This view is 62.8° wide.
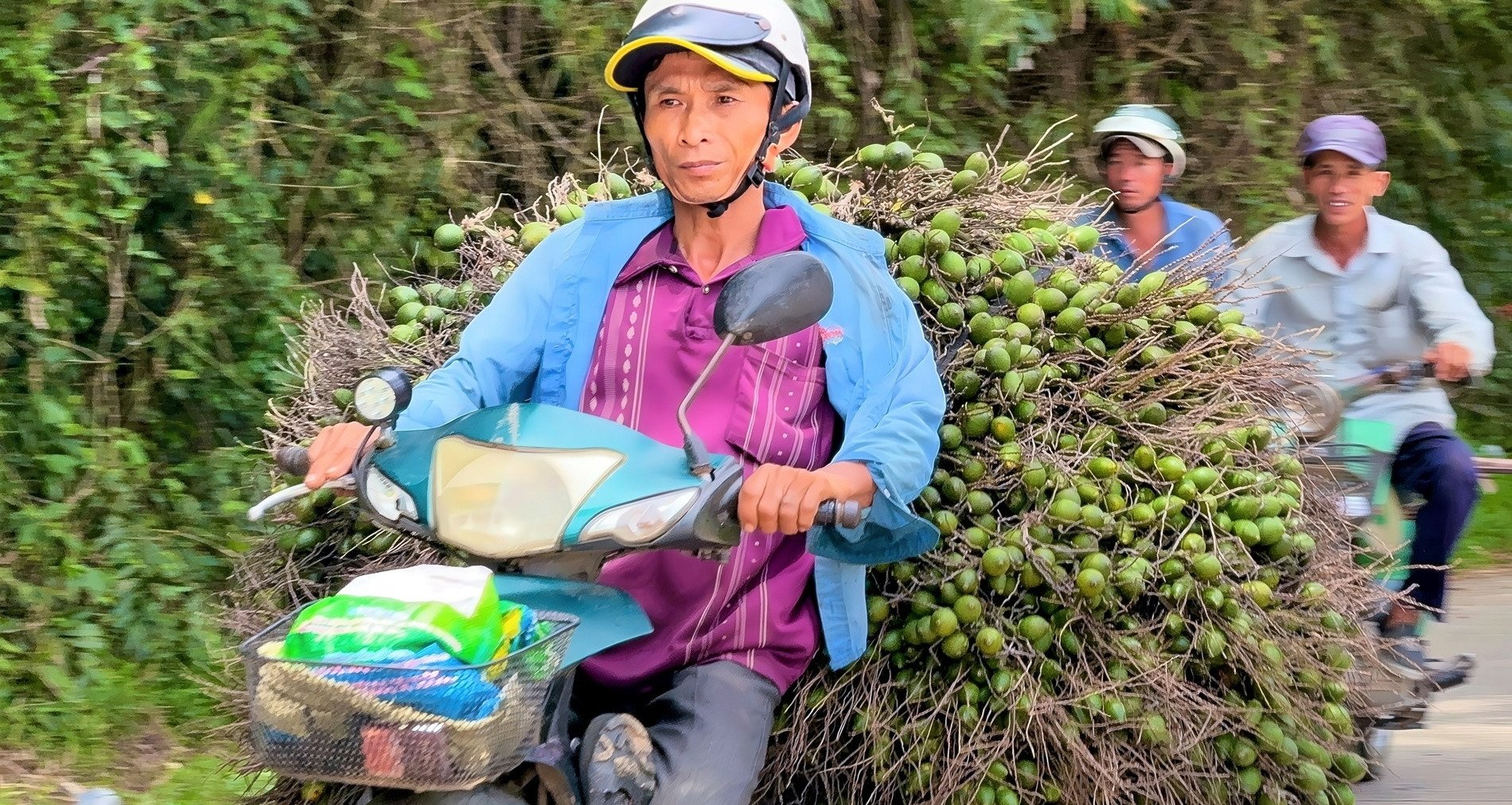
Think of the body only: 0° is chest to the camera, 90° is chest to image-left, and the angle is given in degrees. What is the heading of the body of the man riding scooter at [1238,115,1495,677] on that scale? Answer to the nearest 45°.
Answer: approximately 0°

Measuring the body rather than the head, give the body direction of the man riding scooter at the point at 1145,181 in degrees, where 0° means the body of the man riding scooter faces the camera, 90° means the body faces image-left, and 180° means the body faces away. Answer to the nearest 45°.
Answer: approximately 45°

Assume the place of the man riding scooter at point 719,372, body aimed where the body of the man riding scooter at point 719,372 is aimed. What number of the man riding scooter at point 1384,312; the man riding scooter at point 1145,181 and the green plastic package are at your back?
2

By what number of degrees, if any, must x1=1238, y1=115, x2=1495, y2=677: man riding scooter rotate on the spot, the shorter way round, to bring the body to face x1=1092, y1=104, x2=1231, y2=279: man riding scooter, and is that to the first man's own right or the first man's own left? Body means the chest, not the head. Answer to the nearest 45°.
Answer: approximately 90° to the first man's own right

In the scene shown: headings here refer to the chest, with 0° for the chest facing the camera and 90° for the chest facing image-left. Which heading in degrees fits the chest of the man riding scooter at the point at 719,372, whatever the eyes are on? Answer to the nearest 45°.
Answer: approximately 45°

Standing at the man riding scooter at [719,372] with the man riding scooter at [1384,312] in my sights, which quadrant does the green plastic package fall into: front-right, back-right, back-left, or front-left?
back-right

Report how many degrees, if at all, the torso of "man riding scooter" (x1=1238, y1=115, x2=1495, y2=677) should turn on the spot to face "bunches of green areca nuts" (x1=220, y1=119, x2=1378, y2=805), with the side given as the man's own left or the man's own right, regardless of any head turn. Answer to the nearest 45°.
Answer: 0° — they already face it
